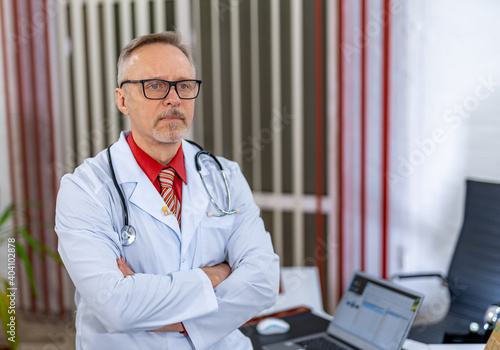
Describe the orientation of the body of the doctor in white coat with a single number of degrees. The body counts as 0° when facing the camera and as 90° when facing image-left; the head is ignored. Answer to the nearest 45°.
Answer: approximately 315°

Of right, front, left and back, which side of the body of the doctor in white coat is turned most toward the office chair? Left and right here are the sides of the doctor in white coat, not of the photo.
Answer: left
